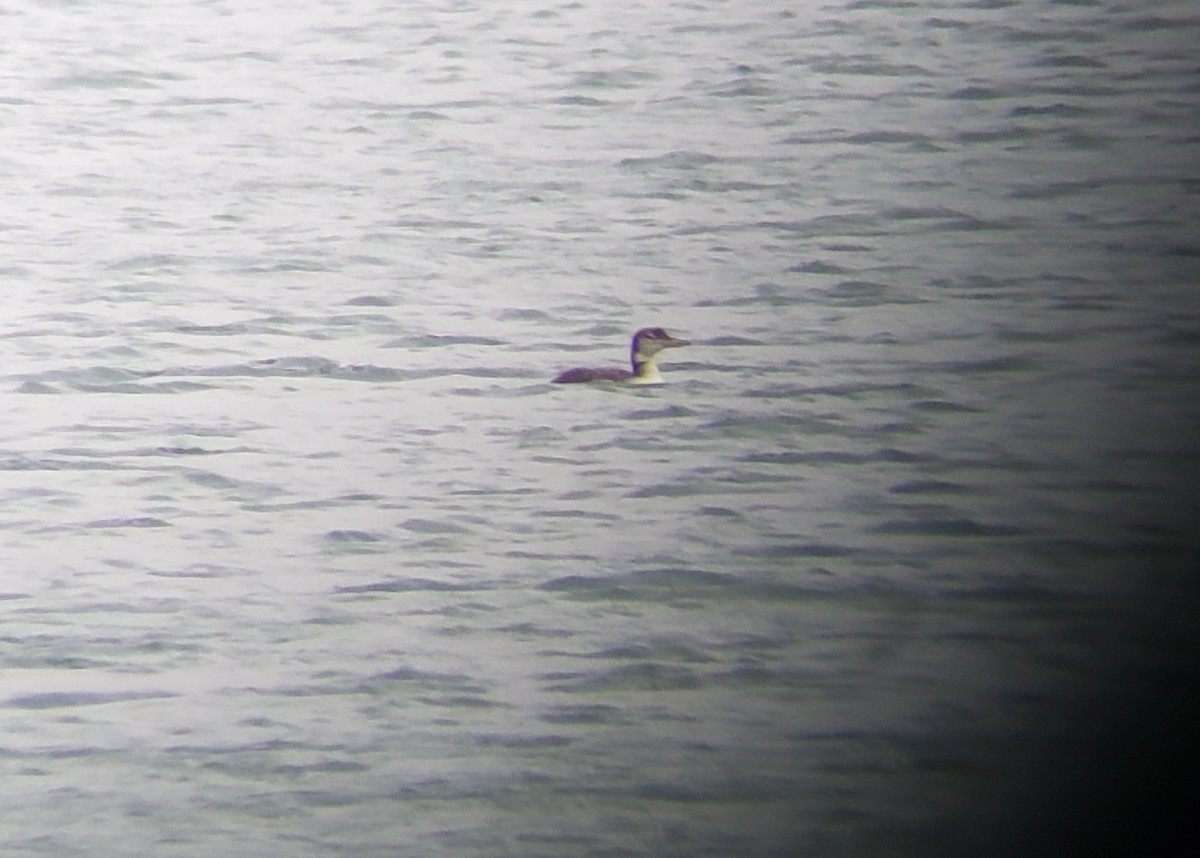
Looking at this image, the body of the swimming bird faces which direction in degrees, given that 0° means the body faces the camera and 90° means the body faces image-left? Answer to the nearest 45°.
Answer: approximately 270°
